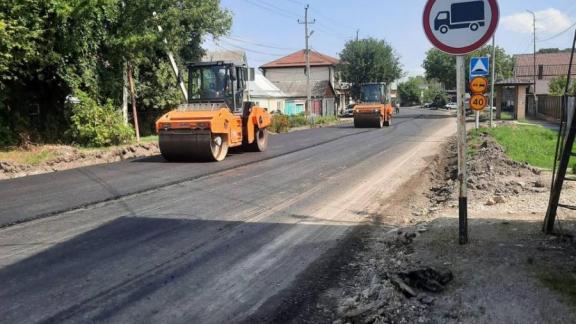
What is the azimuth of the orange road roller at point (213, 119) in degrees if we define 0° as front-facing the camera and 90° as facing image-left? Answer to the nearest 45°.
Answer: approximately 45°

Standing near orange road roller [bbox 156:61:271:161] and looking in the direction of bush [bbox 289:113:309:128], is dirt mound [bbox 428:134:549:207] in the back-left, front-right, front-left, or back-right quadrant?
back-right

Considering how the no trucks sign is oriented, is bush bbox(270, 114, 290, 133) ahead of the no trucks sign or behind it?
behind

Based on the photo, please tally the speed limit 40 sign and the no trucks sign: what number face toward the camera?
2

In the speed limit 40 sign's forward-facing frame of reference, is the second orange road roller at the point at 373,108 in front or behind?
behind

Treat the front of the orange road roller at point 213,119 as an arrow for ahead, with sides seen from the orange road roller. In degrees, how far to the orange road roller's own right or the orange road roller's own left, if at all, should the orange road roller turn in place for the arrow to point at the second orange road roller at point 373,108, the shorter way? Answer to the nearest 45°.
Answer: approximately 180°

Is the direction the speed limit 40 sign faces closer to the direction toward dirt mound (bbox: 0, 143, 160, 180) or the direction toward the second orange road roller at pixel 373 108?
the dirt mound

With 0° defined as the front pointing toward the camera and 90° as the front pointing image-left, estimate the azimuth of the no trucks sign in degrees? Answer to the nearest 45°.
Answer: approximately 0°

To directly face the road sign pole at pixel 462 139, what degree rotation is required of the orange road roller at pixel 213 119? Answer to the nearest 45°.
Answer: approximately 45° to its left
